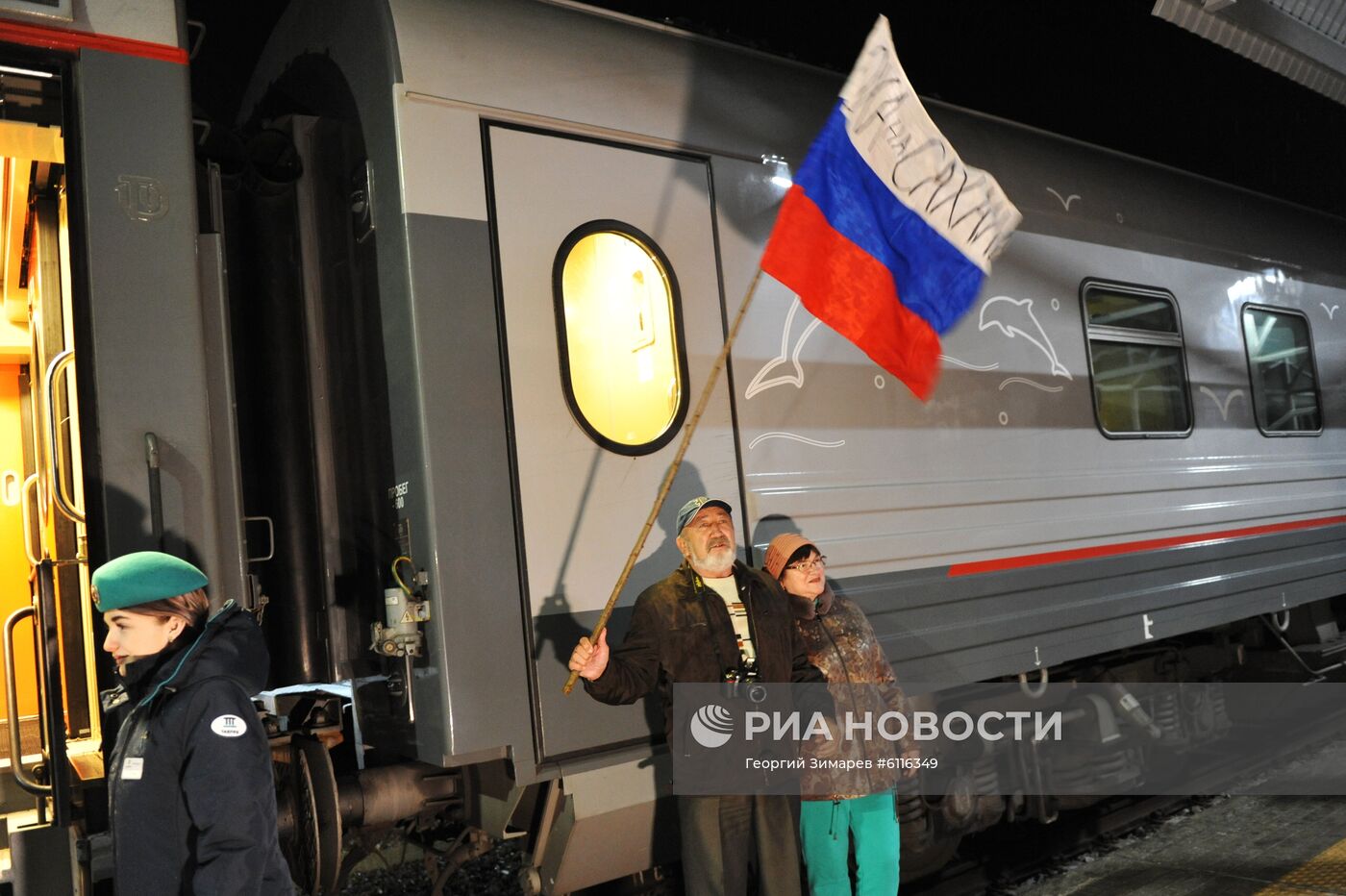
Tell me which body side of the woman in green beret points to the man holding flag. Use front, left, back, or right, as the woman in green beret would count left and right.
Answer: back

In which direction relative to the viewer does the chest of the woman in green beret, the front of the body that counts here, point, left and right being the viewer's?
facing to the left of the viewer

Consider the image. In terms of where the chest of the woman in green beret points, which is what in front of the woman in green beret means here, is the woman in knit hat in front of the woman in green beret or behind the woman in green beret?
behind

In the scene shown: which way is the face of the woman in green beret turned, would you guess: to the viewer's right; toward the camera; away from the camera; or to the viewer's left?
to the viewer's left

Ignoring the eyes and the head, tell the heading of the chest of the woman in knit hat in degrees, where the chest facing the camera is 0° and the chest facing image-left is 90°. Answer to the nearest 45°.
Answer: approximately 0°

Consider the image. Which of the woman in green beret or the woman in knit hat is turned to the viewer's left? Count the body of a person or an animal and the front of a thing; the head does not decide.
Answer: the woman in green beret

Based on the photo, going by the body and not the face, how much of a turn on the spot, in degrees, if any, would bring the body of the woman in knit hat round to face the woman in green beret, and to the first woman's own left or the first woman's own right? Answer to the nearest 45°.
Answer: approximately 45° to the first woman's own right

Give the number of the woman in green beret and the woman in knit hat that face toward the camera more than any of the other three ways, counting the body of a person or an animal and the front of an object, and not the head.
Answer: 1

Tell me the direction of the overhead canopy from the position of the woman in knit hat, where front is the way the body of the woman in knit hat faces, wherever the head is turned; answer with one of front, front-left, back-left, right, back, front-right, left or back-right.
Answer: back-left
